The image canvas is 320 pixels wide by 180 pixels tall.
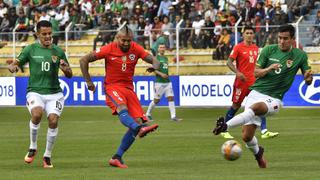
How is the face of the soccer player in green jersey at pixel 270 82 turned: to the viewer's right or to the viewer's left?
to the viewer's left

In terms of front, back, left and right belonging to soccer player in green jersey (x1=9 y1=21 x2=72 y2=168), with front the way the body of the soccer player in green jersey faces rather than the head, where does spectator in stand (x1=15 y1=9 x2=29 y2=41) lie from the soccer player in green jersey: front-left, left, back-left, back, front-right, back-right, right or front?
back

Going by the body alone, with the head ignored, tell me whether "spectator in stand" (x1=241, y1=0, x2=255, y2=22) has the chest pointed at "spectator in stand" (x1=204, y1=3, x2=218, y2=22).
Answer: no

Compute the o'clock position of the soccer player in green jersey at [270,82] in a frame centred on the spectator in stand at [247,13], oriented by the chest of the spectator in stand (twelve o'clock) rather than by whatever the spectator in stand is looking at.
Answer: The soccer player in green jersey is roughly at 12 o'clock from the spectator in stand.

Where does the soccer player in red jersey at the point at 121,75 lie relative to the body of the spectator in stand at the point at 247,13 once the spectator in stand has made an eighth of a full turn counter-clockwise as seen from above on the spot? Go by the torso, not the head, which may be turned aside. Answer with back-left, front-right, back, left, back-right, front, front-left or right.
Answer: front-right

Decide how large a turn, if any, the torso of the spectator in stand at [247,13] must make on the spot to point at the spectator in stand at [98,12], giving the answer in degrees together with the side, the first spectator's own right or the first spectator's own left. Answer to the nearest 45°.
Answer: approximately 135° to the first spectator's own right

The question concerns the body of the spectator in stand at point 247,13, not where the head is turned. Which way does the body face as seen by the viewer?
toward the camera

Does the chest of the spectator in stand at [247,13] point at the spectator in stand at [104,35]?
no

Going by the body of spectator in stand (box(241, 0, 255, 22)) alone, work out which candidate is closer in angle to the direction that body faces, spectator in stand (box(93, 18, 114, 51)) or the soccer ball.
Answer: the soccer ball

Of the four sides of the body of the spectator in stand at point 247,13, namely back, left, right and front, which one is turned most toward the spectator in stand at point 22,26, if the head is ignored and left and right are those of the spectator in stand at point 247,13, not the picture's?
right

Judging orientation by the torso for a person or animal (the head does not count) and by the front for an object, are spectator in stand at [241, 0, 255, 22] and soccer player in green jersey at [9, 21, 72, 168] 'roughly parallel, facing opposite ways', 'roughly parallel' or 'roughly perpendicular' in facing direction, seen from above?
roughly parallel

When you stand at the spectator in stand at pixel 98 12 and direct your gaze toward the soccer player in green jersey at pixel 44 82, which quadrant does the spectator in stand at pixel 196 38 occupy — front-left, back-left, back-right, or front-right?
front-left

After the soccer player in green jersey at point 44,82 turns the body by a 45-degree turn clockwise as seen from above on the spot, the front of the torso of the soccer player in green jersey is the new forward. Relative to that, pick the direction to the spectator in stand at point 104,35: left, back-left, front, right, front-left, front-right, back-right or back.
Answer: back-right

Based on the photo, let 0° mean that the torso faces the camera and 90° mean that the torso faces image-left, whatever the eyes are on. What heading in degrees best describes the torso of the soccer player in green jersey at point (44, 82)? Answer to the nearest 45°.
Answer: approximately 0°

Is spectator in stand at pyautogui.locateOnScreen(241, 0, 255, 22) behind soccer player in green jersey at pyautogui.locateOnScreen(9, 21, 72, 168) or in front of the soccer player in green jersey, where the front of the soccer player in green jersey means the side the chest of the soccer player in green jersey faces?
behind

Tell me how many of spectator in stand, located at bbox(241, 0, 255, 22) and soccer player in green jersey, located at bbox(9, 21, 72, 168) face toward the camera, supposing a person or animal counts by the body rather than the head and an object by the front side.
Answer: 2

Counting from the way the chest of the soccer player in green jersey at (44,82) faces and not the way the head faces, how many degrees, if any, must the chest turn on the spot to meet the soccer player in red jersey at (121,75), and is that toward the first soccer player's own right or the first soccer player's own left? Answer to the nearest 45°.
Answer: approximately 90° to the first soccer player's own left
